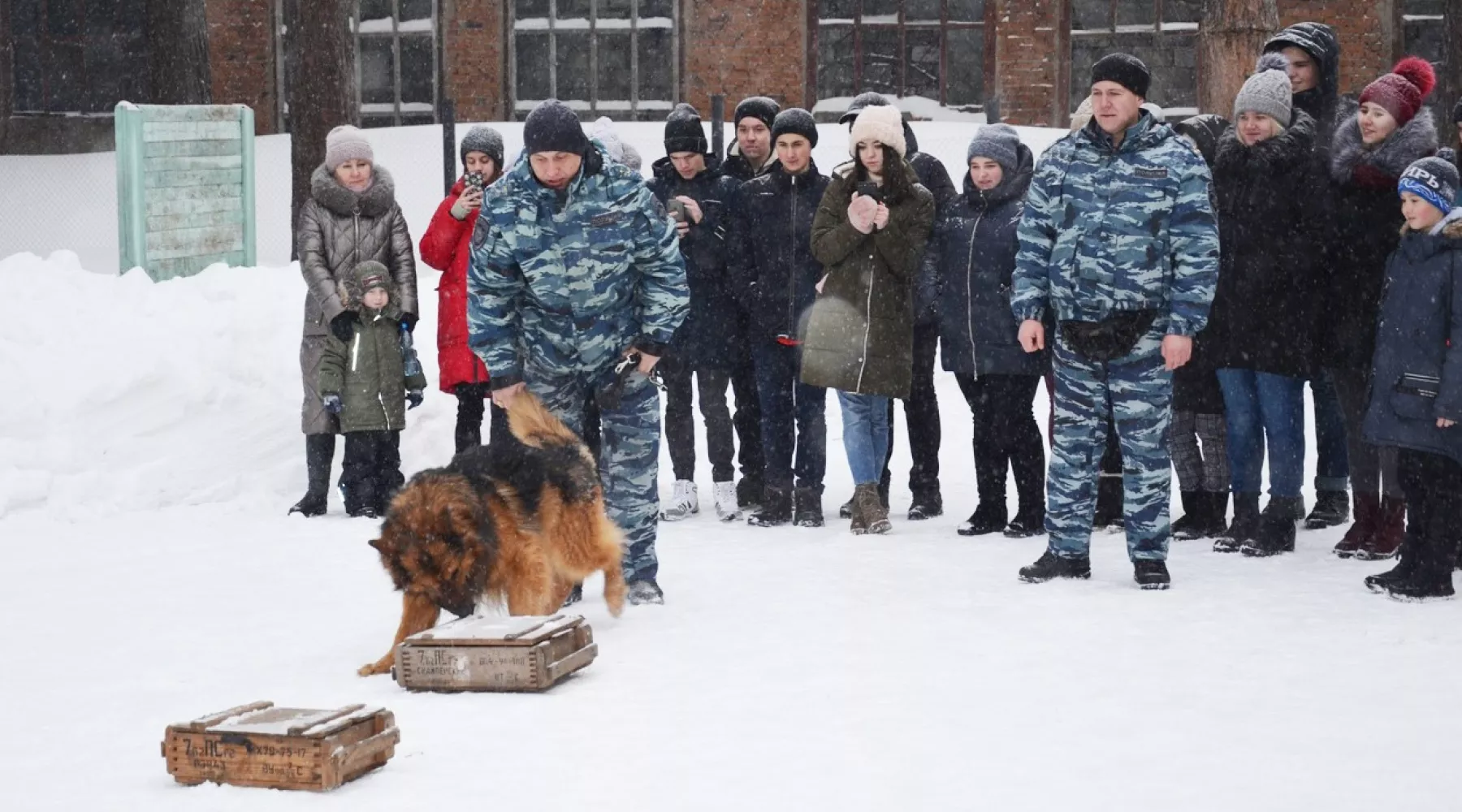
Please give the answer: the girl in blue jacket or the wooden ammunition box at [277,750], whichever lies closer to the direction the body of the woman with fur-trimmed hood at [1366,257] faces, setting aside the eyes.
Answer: the wooden ammunition box

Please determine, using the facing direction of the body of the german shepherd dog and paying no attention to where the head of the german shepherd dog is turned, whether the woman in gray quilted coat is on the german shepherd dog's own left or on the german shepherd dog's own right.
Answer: on the german shepherd dog's own right

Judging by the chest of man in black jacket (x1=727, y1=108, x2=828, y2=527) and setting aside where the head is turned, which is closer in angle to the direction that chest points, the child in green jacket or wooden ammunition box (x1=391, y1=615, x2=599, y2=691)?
the wooden ammunition box

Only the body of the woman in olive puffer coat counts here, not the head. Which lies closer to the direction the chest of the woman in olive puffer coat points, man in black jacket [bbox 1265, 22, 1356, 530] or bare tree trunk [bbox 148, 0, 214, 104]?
the man in black jacket

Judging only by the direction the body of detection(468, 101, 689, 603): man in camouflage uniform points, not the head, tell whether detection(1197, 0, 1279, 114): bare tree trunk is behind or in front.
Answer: behind

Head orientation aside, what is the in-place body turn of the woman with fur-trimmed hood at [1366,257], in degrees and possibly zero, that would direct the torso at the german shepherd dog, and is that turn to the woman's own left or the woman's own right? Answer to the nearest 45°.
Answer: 0° — they already face it

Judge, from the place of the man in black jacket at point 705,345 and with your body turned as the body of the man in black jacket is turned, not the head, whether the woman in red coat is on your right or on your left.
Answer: on your right
